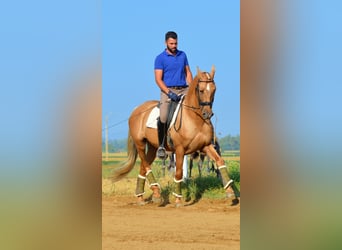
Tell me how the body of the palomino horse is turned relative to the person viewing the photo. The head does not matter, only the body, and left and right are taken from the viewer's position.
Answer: facing the viewer and to the right of the viewer
